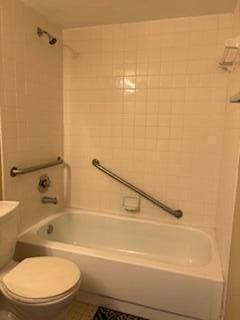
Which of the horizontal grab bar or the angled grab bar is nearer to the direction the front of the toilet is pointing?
the angled grab bar

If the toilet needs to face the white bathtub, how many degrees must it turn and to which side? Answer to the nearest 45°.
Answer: approximately 45° to its left

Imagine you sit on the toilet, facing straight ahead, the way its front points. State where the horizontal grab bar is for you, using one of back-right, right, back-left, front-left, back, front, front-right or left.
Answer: back-left

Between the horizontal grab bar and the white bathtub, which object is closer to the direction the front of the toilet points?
the white bathtub

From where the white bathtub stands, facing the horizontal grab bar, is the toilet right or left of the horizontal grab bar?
left

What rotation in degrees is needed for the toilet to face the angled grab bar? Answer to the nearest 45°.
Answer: approximately 90° to its left

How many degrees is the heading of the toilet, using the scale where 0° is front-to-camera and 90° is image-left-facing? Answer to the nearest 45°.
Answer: approximately 315°
